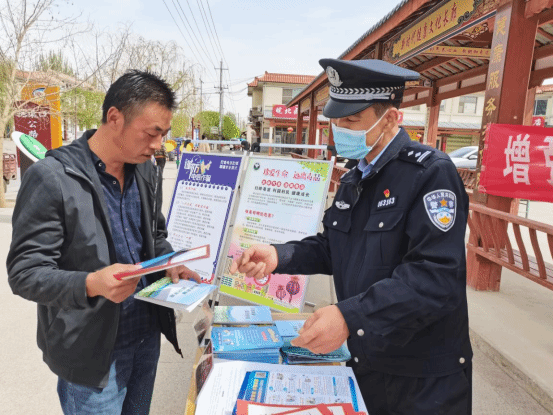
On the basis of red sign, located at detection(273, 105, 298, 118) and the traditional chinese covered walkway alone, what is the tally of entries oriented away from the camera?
0

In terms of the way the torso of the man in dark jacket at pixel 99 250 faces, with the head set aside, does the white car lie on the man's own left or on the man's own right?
on the man's own left

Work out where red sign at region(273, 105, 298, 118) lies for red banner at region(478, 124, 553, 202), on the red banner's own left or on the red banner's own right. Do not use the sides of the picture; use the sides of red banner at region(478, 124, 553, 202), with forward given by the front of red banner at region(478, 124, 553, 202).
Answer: on the red banner's own right

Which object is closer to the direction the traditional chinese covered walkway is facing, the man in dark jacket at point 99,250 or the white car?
the man in dark jacket

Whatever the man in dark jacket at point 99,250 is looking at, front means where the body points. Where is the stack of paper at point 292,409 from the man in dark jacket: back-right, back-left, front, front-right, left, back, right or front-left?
front

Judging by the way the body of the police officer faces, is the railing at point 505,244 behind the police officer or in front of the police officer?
behind

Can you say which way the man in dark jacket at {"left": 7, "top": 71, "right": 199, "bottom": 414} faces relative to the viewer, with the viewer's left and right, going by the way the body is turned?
facing the viewer and to the right of the viewer

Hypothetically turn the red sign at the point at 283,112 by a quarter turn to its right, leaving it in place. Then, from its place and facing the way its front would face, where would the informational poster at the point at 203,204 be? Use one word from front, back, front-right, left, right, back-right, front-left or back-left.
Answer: left

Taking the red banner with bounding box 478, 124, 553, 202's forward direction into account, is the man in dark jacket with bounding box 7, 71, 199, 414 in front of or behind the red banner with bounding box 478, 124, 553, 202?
in front

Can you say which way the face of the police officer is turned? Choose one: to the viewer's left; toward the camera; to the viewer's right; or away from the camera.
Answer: to the viewer's left

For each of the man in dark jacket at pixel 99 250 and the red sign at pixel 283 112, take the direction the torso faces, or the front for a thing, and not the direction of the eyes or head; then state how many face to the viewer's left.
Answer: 0

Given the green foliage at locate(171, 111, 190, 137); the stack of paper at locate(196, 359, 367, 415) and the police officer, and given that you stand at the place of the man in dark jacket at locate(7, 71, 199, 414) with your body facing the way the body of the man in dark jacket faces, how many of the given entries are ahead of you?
2

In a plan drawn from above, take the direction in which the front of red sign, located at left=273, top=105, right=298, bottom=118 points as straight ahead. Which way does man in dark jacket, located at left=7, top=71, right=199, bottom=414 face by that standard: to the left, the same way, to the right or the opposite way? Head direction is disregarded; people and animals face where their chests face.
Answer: to the left

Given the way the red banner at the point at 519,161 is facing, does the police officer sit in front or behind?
in front

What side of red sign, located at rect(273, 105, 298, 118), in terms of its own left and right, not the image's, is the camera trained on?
front

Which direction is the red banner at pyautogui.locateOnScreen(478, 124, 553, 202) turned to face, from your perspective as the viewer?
facing the viewer and to the left of the viewer
